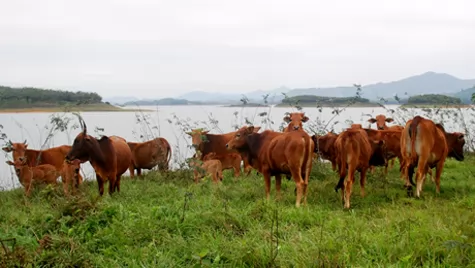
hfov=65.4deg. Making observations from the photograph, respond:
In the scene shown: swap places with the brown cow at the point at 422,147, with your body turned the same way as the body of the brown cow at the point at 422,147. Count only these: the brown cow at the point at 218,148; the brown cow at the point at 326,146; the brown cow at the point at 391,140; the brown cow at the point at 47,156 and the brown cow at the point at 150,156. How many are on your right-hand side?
0

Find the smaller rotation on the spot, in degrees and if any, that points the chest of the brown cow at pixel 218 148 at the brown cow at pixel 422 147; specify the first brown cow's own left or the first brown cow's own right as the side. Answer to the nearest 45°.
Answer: approximately 135° to the first brown cow's own left

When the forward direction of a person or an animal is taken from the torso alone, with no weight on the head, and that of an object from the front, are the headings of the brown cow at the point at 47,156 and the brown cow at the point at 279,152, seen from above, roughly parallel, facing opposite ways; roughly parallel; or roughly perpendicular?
roughly perpendicular

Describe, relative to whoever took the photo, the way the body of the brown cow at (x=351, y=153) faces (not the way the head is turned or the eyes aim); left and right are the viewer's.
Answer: facing away from the viewer and to the right of the viewer

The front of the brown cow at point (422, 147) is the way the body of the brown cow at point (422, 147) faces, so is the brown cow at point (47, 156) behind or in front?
behind

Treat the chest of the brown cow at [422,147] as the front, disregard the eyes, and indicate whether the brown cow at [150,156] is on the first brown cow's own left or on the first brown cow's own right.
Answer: on the first brown cow's own left

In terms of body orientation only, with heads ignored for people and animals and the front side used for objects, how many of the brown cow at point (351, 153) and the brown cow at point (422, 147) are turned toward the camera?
0

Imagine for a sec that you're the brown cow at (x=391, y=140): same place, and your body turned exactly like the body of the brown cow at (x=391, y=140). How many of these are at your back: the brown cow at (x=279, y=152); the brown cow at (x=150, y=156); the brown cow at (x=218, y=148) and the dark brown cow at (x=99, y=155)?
0

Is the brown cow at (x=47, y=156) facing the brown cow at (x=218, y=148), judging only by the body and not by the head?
no

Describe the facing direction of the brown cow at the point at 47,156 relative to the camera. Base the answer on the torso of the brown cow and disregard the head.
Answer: to the viewer's left

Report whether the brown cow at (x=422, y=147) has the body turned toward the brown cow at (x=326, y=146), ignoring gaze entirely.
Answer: no

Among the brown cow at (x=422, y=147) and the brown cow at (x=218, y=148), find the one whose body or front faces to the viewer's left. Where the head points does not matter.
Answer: the brown cow at (x=218, y=148)

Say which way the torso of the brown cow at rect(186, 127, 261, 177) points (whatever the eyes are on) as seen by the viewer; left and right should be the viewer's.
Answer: facing to the left of the viewer

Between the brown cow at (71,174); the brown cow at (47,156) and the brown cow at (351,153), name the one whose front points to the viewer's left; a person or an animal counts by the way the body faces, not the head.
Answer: the brown cow at (47,156)

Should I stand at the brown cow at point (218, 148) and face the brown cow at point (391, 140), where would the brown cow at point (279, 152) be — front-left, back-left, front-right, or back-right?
front-right

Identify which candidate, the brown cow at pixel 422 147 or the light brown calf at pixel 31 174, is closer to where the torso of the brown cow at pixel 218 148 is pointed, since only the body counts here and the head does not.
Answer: the light brown calf

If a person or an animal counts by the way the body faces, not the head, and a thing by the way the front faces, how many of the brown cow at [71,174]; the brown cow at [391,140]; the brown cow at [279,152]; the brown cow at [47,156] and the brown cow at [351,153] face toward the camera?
1
